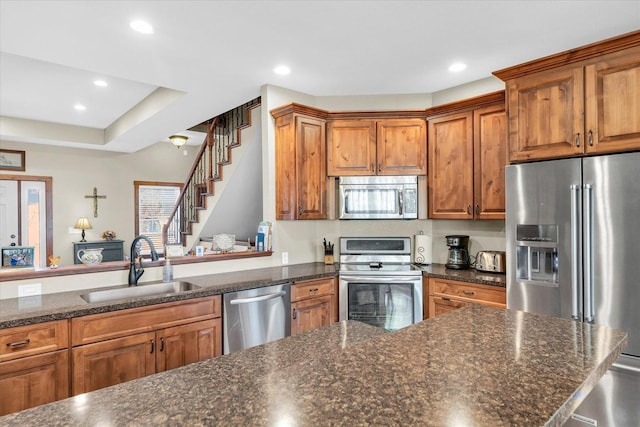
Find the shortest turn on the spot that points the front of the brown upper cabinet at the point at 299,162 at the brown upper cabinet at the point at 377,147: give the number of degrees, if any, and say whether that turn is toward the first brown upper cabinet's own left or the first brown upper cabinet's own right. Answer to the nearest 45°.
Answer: approximately 45° to the first brown upper cabinet's own left

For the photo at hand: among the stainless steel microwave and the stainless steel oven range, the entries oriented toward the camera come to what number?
2
